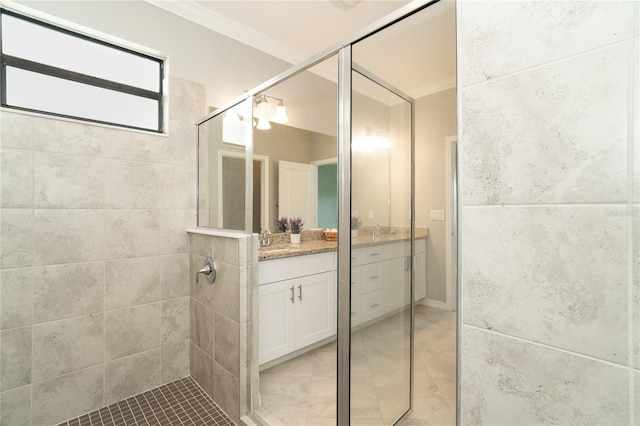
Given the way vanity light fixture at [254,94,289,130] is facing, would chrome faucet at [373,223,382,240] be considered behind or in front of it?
in front

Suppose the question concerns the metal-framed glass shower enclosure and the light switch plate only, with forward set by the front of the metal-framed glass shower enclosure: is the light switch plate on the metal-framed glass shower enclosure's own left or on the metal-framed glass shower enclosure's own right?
on the metal-framed glass shower enclosure's own right

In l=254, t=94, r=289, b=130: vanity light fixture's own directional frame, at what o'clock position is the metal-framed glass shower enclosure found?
The metal-framed glass shower enclosure is roughly at 1 o'clock from the vanity light fixture.

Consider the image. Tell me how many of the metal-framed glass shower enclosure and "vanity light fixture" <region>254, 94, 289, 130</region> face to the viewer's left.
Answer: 0

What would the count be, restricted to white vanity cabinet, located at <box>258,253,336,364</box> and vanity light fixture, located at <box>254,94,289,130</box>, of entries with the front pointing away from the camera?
0

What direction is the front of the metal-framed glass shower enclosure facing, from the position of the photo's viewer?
facing away from the viewer and to the right of the viewer
